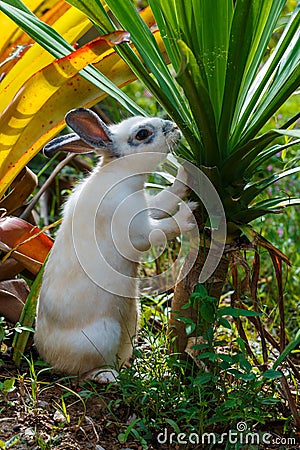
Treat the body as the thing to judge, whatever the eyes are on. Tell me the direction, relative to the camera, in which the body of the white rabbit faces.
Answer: to the viewer's right
